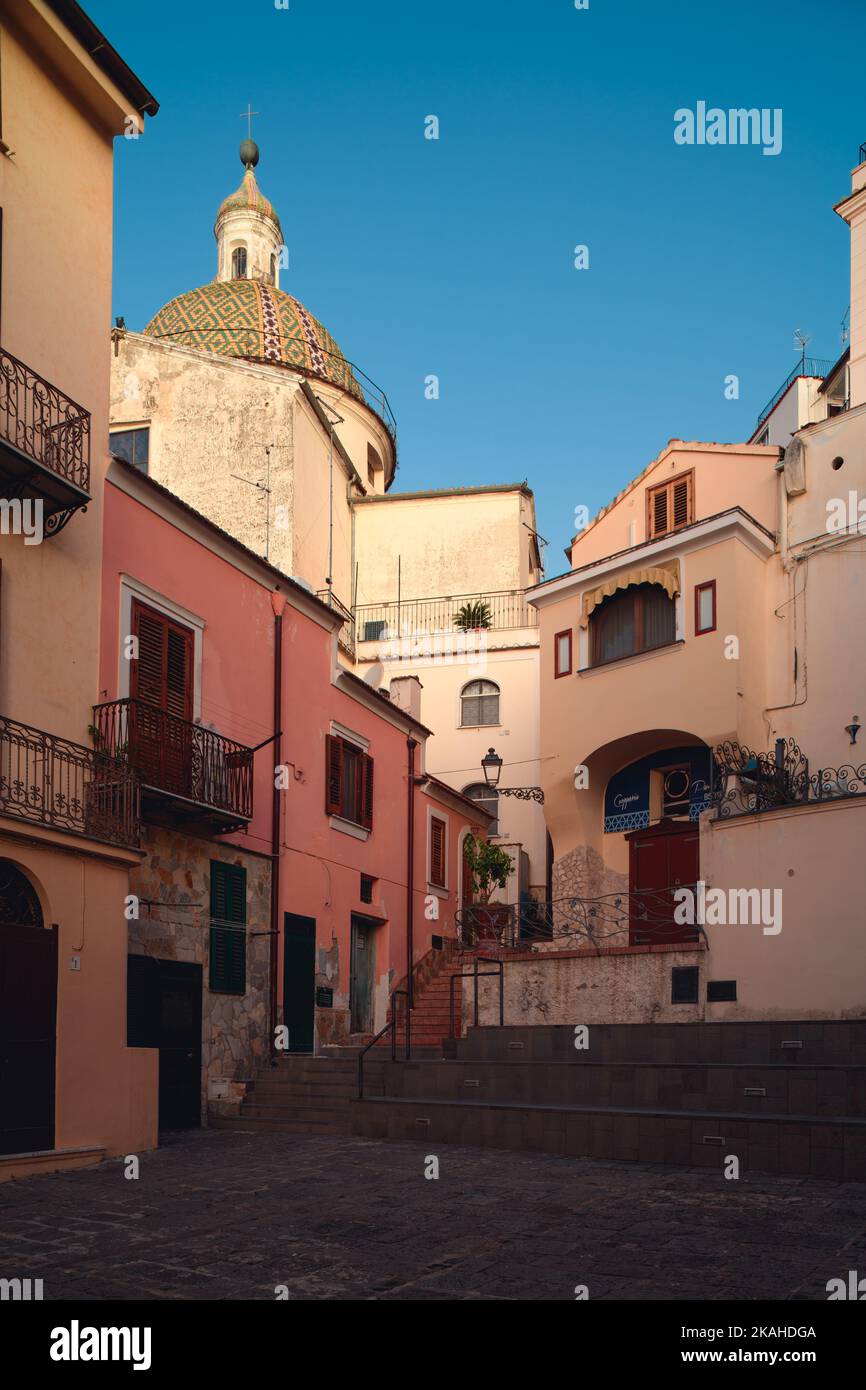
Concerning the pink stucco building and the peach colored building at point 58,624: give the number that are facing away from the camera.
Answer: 0

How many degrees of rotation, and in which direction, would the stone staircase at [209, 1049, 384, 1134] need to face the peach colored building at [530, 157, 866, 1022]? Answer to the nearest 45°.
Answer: approximately 135° to its left

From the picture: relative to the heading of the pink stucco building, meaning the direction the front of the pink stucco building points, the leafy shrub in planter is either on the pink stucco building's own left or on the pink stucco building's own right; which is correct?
on the pink stucco building's own left

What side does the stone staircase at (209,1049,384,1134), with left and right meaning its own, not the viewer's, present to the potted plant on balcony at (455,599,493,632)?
back

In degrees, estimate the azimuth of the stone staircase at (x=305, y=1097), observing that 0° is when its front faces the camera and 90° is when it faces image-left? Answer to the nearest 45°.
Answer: approximately 0°

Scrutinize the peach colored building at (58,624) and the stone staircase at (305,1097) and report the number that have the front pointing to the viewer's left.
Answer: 0
